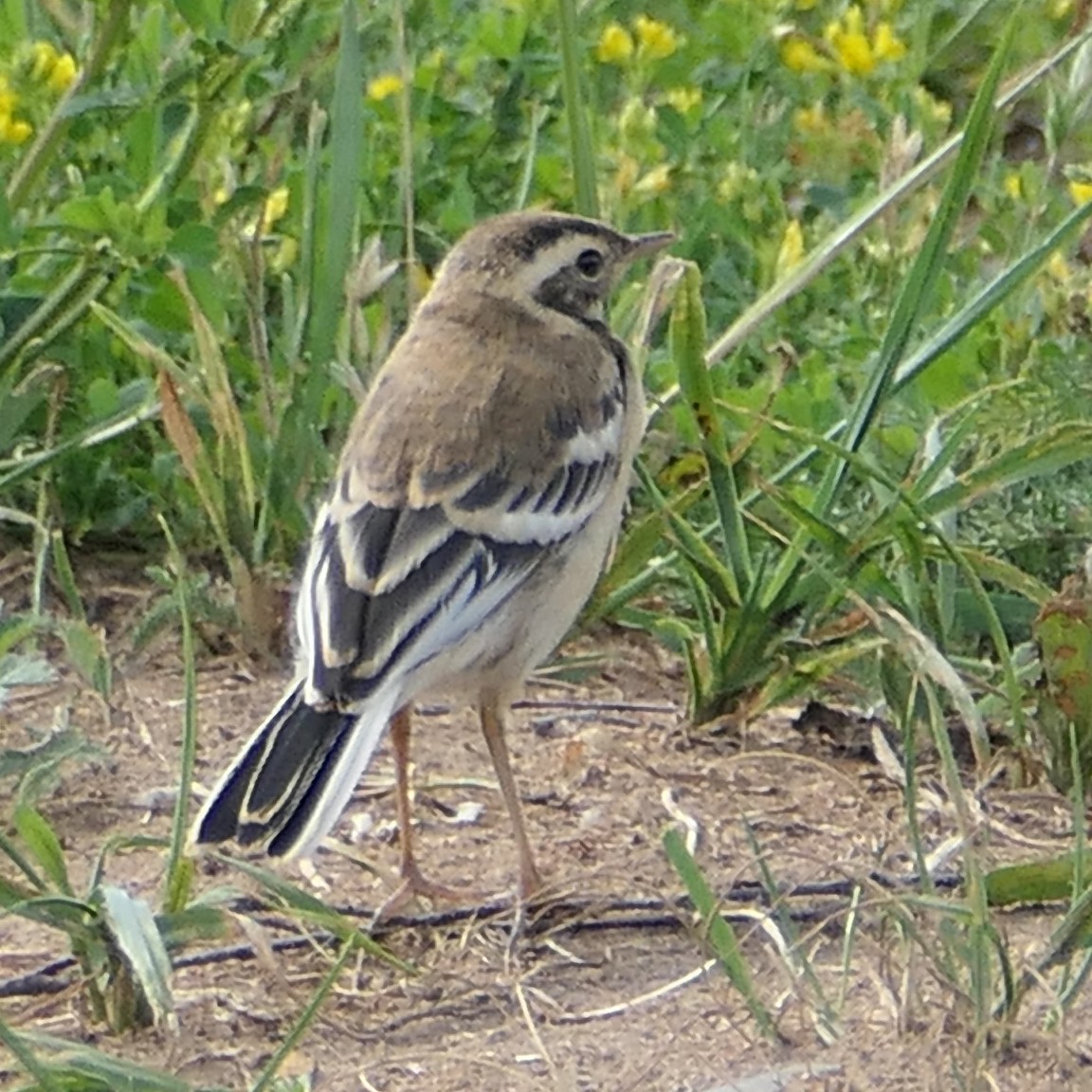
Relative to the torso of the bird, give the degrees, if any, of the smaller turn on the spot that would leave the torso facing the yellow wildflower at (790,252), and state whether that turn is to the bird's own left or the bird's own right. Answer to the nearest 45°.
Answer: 0° — it already faces it

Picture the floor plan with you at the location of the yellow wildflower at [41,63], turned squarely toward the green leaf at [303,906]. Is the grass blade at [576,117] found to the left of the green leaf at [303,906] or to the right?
left

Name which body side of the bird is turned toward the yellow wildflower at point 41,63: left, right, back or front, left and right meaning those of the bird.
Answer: left

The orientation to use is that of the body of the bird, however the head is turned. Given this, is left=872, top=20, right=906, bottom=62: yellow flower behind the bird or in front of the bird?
in front

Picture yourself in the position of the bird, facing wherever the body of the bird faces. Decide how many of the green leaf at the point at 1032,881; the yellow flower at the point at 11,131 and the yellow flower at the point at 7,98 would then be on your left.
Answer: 2

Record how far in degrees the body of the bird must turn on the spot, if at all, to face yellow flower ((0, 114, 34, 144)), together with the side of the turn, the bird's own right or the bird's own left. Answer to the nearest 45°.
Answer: approximately 90° to the bird's own left

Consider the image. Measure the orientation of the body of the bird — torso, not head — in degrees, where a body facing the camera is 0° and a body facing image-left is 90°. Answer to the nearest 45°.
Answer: approximately 225°

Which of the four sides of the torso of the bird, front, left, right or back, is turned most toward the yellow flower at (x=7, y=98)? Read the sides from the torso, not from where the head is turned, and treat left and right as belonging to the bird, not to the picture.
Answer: left

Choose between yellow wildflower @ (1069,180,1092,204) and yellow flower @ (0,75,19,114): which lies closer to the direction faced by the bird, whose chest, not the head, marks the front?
the yellow wildflower

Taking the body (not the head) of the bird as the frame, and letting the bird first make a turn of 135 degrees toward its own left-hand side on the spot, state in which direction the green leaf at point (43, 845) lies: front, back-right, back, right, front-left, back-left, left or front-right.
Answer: front-left

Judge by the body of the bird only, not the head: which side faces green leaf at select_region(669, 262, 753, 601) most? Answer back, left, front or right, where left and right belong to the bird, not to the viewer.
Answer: front

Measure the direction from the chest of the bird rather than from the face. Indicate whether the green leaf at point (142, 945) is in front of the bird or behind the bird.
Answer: behind

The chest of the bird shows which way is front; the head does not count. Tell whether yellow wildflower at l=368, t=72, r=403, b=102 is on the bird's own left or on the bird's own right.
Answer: on the bird's own left

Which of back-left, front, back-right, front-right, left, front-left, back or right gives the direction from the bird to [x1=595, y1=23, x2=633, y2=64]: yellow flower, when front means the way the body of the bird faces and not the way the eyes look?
front-left
